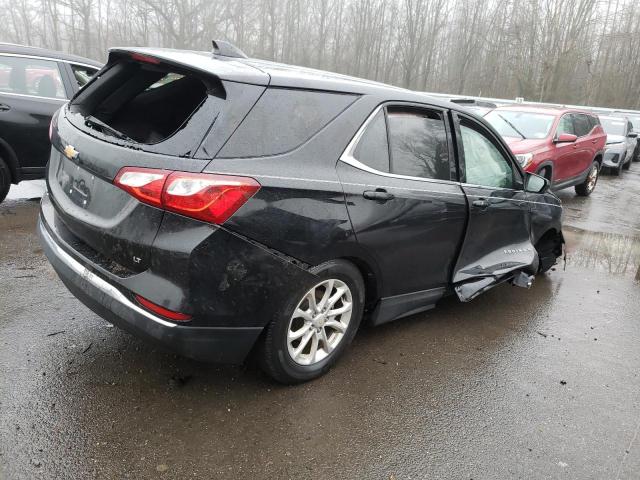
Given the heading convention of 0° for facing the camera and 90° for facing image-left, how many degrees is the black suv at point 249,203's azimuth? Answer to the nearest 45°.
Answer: approximately 225°

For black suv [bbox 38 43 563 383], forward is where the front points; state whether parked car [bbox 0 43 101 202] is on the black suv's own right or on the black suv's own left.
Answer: on the black suv's own left
